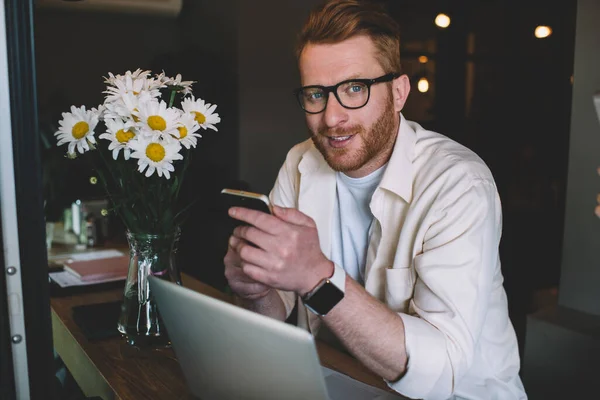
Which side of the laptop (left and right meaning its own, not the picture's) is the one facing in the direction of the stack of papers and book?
left

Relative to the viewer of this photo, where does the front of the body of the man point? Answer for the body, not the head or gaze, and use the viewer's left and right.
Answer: facing the viewer and to the left of the viewer

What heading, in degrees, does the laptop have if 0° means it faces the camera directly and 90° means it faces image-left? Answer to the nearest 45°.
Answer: approximately 225°

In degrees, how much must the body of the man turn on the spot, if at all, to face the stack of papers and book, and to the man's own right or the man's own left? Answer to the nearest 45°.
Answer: approximately 90° to the man's own right

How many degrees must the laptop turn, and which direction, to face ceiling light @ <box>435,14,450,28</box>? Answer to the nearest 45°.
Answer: approximately 45° to its left

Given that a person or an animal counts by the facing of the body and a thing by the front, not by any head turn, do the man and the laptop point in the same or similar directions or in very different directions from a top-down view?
very different directions

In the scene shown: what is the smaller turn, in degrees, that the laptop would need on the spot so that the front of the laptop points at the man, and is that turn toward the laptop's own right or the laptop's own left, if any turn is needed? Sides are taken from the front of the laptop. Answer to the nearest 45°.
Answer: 0° — it already faces them
